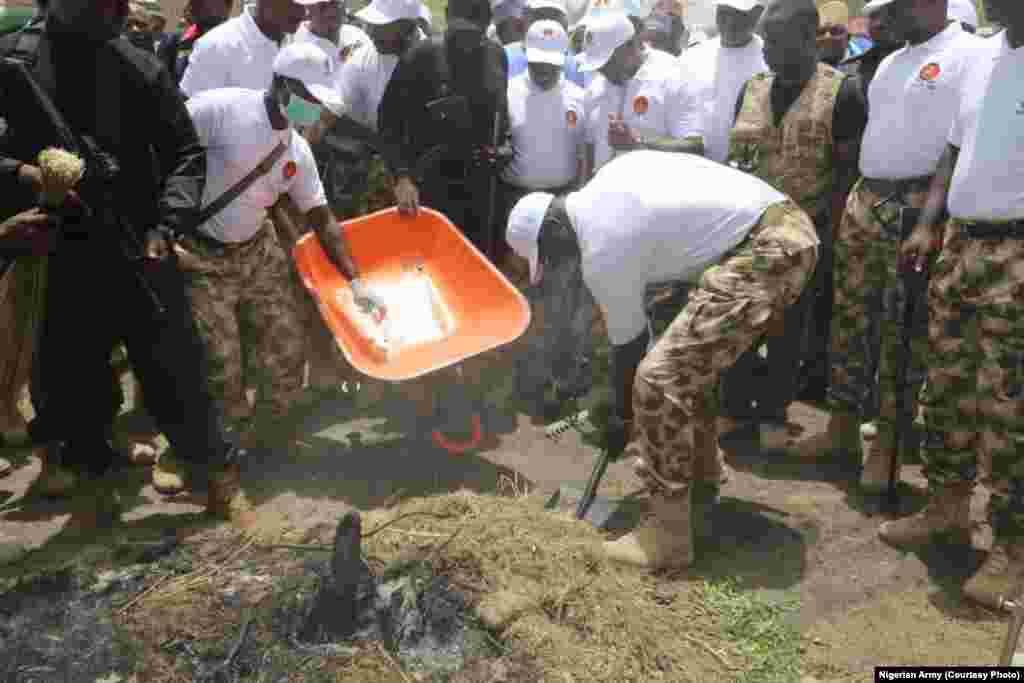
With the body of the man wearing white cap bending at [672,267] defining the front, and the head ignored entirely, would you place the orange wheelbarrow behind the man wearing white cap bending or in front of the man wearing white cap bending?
in front

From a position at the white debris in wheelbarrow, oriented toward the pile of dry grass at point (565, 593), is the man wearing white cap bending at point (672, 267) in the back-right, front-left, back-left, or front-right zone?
front-left

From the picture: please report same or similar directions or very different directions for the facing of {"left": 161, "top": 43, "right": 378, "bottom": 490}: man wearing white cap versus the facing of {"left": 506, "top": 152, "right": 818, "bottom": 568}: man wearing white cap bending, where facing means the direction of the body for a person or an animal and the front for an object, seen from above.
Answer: very different directions

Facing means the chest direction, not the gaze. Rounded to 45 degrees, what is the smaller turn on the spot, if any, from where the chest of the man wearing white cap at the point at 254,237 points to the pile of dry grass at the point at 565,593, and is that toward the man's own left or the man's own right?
0° — they already face it

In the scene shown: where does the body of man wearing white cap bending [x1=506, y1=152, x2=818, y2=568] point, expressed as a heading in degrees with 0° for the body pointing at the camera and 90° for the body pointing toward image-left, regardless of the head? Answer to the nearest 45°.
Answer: approximately 90°

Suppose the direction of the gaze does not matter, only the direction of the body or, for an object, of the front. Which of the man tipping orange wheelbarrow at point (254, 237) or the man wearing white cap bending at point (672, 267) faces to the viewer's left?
the man wearing white cap bending at point (672, 267)

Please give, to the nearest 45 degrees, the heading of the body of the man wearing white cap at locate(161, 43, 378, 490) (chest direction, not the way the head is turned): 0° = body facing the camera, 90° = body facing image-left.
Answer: approximately 315°

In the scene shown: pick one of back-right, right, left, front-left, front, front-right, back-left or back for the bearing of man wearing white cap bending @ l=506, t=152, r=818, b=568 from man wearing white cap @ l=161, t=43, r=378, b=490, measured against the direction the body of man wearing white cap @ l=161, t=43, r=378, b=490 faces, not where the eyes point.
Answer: front

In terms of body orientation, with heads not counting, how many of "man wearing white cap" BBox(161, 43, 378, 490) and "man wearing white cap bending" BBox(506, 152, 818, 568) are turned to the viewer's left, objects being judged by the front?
1
